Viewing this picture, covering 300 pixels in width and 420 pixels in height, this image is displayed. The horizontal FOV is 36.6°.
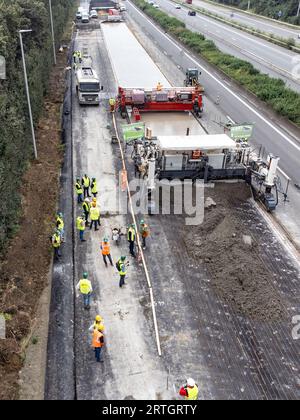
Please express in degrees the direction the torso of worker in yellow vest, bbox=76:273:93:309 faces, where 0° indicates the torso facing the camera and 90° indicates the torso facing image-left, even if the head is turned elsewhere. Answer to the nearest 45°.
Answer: approximately 180°

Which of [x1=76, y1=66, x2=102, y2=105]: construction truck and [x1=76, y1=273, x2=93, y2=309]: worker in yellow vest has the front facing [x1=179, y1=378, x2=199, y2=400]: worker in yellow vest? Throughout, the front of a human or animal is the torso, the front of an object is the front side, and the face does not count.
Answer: the construction truck

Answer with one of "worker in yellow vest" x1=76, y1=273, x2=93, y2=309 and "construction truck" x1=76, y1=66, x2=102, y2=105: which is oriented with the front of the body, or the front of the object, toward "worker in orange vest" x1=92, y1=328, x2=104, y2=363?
the construction truck

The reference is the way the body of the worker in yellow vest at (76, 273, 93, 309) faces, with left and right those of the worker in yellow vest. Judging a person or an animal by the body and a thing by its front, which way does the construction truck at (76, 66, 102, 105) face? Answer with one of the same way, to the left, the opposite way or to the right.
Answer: the opposite way

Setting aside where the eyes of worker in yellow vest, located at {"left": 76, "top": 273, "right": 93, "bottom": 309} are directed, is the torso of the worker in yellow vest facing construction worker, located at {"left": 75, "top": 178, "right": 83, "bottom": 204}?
yes

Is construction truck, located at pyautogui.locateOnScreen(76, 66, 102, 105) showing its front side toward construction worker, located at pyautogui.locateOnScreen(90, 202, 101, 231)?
yes

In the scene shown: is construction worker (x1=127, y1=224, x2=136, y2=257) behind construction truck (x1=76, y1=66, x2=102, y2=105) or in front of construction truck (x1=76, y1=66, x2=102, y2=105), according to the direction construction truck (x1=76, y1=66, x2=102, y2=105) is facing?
in front
